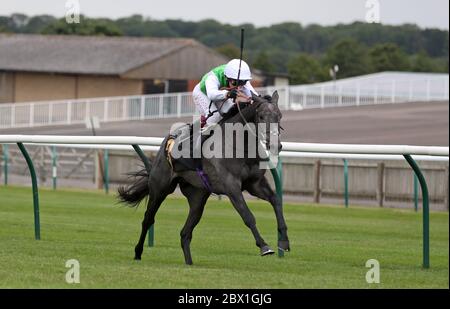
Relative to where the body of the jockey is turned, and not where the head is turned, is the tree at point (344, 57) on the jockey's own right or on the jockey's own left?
on the jockey's own left

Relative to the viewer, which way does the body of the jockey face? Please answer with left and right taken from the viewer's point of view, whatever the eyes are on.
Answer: facing the viewer and to the right of the viewer

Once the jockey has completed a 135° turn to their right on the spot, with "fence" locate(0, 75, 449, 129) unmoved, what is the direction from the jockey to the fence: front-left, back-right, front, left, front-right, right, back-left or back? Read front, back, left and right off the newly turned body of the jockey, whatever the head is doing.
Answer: right
